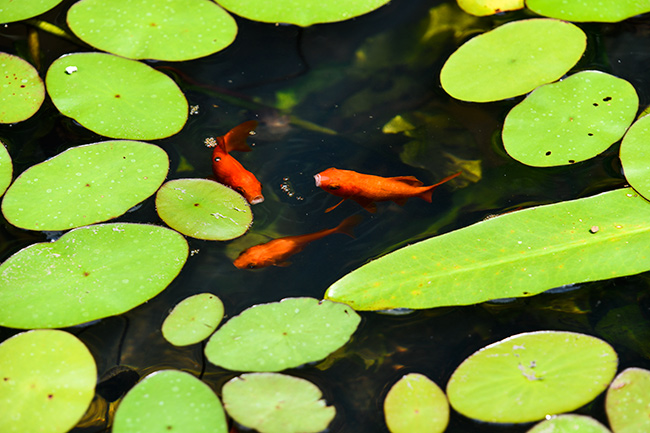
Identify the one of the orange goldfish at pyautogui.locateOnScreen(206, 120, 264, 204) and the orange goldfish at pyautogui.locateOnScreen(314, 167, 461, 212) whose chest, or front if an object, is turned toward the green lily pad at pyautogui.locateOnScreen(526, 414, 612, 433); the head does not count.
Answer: the orange goldfish at pyautogui.locateOnScreen(206, 120, 264, 204)

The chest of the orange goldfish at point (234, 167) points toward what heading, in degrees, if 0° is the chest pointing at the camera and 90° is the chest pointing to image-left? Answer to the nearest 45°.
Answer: approximately 315°

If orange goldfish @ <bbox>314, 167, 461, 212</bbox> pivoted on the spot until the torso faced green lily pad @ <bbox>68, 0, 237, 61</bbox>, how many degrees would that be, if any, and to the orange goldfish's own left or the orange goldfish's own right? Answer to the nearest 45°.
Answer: approximately 45° to the orange goldfish's own right

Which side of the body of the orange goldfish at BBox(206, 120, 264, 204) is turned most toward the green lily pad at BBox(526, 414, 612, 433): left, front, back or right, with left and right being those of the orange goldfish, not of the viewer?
front

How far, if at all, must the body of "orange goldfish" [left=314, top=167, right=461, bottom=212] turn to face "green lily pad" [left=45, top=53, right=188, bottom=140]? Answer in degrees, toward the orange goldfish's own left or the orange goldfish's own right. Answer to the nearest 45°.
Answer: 0° — it already faces it

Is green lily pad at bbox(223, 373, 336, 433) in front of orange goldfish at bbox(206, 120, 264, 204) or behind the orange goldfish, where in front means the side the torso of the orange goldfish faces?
in front

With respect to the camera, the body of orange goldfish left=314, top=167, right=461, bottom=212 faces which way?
to the viewer's left

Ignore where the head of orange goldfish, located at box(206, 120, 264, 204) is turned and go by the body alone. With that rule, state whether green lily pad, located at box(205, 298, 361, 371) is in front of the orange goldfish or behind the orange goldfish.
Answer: in front

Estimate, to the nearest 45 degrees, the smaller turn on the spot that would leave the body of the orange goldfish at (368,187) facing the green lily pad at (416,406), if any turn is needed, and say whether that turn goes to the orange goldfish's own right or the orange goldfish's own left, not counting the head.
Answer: approximately 90° to the orange goldfish's own left

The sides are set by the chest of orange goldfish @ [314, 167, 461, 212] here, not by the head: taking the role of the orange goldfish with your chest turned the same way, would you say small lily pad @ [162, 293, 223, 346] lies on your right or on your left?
on your left
